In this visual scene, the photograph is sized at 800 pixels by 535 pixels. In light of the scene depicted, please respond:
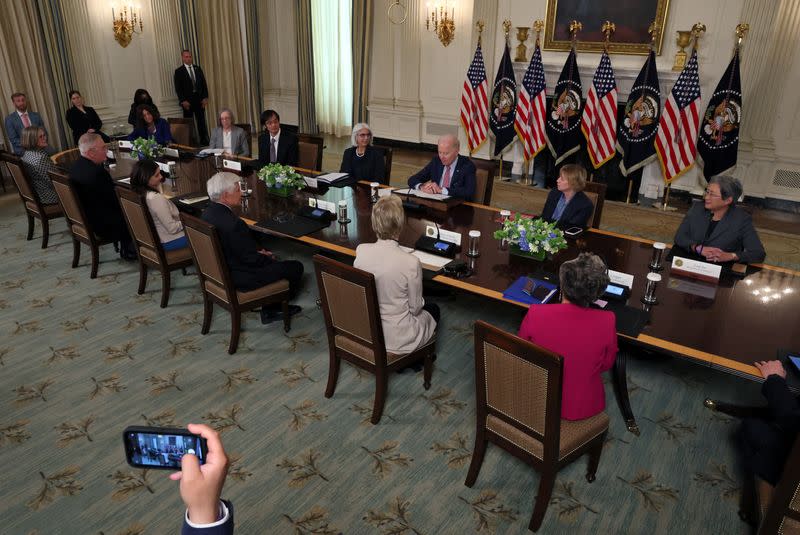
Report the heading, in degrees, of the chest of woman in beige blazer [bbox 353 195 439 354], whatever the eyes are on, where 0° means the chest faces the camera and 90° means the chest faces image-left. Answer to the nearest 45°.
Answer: approximately 225°

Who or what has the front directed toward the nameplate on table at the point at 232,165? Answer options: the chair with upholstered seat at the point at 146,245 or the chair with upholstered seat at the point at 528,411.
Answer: the chair with upholstered seat at the point at 146,245

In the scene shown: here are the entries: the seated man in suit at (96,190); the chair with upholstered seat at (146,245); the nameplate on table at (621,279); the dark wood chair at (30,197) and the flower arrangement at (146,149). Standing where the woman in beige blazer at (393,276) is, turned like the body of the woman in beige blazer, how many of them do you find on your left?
4

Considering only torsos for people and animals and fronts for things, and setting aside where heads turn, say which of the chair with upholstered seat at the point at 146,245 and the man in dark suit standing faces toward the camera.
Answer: the man in dark suit standing

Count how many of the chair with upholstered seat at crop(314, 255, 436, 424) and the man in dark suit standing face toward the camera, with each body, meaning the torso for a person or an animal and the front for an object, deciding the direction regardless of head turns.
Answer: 1

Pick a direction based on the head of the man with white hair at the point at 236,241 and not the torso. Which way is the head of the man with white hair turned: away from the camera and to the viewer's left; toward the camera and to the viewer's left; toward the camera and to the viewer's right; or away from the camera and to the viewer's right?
away from the camera and to the viewer's right

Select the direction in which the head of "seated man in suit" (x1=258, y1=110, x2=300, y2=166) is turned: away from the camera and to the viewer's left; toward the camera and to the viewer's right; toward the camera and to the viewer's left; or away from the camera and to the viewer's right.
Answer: toward the camera and to the viewer's right

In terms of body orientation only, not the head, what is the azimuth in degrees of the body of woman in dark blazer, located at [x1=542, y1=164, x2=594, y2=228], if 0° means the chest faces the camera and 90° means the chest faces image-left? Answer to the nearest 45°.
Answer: approximately 45°

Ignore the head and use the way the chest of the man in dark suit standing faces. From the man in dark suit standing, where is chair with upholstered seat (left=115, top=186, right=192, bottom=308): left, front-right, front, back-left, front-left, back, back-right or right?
front

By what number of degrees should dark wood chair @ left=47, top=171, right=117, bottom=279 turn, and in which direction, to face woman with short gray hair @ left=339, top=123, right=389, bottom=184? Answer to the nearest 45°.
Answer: approximately 45° to its right

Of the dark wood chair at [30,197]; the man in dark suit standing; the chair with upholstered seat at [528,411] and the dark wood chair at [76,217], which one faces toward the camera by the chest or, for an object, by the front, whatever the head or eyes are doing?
the man in dark suit standing

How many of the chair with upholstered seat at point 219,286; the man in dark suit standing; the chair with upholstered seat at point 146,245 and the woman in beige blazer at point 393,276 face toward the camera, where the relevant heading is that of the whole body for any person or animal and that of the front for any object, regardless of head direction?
1

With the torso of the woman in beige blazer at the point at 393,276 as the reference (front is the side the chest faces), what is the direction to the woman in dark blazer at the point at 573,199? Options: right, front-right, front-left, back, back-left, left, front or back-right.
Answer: front

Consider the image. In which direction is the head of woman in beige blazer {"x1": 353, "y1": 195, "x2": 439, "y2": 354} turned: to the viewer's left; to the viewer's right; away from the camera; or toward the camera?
away from the camera

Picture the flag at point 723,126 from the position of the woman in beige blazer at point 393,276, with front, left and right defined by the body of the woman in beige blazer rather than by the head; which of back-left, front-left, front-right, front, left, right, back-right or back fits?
front

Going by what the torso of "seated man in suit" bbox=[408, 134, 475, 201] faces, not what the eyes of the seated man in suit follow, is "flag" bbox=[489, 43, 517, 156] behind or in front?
behind

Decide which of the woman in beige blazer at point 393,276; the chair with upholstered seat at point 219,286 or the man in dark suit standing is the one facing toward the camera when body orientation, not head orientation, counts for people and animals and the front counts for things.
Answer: the man in dark suit standing

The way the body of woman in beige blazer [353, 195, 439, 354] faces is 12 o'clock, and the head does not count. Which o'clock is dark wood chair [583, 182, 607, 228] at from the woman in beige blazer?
The dark wood chair is roughly at 12 o'clock from the woman in beige blazer.

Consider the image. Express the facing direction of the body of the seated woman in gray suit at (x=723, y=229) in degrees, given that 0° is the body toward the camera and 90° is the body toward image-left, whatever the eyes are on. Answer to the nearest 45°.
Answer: approximately 45°

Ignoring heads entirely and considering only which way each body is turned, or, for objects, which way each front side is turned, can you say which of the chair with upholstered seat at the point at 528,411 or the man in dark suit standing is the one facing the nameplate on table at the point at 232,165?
the man in dark suit standing

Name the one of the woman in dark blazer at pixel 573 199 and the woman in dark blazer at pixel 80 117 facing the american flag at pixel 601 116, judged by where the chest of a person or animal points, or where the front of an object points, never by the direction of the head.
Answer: the woman in dark blazer at pixel 80 117

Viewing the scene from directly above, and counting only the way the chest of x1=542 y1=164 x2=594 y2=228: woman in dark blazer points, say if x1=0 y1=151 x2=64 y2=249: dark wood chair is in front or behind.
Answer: in front

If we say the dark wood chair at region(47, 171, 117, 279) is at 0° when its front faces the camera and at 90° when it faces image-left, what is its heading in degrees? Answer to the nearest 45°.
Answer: approximately 225°

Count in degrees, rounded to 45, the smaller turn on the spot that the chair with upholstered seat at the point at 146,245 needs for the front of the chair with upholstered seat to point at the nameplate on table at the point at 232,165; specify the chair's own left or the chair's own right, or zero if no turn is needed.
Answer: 0° — it already faces it
